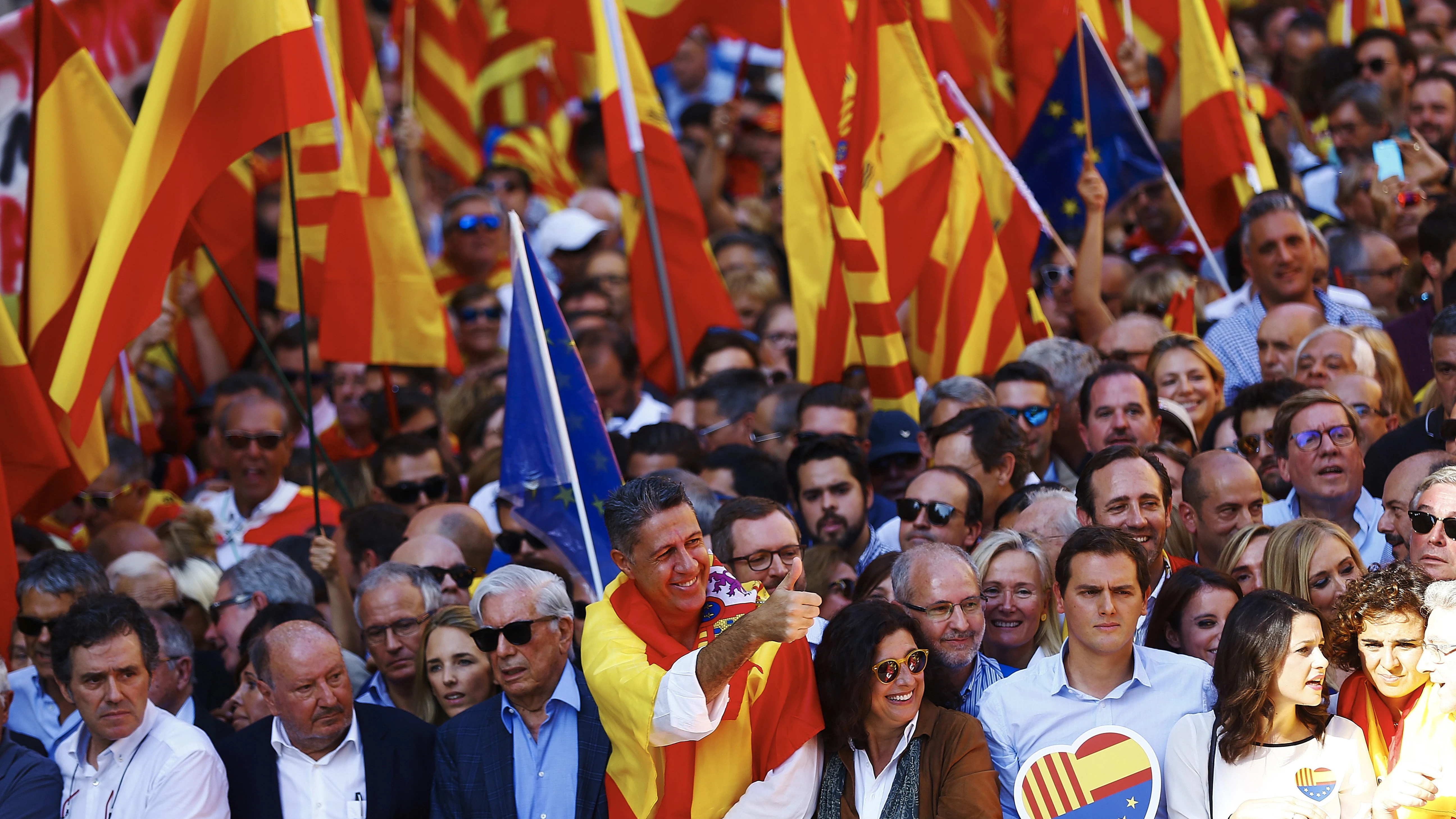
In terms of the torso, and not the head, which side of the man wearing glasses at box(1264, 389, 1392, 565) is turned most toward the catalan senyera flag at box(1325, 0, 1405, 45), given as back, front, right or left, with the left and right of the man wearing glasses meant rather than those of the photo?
back

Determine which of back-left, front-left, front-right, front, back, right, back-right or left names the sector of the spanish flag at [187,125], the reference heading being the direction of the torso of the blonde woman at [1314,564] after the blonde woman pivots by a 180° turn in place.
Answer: front-left

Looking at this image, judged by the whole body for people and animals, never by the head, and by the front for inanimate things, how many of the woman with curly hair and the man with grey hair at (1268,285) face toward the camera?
2

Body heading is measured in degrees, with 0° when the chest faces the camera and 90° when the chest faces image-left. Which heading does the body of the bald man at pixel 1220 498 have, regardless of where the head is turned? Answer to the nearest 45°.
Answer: approximately 315°

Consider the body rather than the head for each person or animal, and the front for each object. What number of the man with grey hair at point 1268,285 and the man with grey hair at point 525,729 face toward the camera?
2

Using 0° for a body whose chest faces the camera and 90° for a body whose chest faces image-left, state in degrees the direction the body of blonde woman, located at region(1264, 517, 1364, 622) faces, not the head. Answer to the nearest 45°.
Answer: approximately 315°

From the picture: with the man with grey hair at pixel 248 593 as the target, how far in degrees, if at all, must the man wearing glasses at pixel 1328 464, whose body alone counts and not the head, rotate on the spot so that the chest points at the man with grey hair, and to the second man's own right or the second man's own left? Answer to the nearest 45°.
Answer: approximately 90° to the second man's own right

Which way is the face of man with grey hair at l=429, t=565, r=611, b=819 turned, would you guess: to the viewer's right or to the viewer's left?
to the viewer's left
